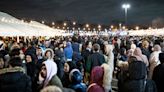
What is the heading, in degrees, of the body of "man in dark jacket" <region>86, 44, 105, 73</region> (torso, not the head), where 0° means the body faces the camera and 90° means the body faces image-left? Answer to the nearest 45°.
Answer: approximately 180°

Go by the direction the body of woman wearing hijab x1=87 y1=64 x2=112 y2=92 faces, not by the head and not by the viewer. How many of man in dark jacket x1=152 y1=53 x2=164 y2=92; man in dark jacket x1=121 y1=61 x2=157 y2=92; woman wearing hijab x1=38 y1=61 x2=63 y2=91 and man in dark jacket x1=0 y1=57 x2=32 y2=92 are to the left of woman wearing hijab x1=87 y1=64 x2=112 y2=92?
2

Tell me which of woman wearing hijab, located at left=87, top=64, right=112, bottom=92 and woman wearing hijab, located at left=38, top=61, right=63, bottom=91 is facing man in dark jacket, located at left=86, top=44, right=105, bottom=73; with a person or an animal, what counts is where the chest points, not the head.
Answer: woman wearing hijab, located at left=87, top=64, right=112, bottom=92

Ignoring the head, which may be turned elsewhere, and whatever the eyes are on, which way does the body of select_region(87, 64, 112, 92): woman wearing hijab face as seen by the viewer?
away from the camera

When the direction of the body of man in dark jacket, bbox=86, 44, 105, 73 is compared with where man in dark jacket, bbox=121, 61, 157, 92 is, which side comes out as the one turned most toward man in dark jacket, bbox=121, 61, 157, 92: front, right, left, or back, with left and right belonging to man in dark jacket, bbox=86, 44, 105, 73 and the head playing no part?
back

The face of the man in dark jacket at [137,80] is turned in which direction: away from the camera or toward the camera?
away from the camera

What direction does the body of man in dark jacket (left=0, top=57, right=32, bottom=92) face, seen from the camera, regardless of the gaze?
away from the camera

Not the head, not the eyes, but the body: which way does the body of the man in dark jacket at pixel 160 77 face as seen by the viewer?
away from the camera

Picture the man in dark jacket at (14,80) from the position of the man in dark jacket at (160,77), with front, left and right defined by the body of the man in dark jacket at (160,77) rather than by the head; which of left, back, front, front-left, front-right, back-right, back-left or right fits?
back-left

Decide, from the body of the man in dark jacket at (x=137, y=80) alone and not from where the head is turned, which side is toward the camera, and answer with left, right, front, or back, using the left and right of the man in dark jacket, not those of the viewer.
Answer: back
